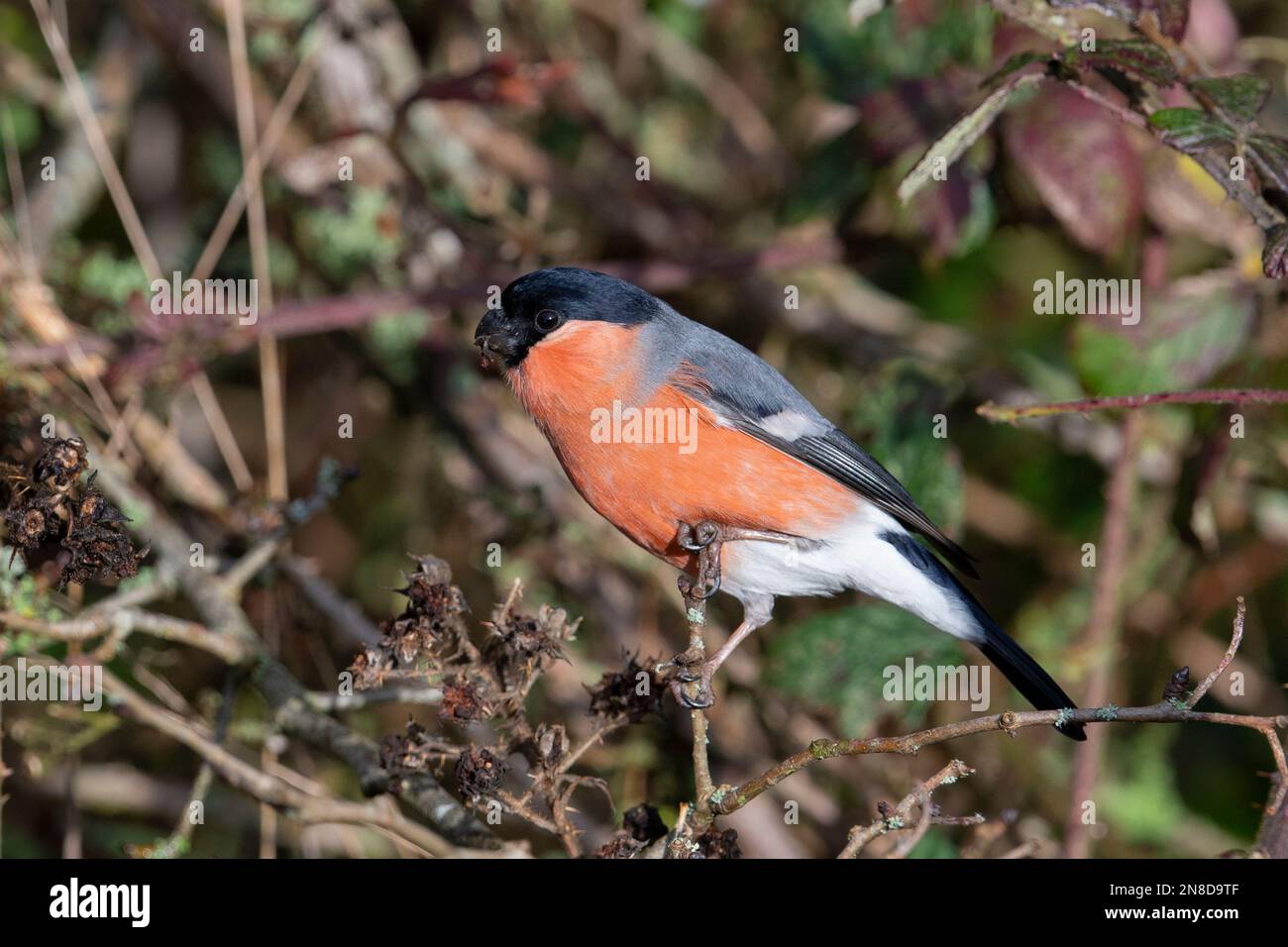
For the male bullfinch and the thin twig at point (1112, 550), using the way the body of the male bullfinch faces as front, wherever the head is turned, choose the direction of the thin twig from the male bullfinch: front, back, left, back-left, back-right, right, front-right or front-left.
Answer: back-right

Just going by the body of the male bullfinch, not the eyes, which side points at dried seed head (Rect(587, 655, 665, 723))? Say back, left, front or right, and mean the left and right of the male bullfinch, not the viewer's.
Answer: front

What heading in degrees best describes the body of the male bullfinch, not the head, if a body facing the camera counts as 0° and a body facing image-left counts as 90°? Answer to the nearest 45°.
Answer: approximately 90°

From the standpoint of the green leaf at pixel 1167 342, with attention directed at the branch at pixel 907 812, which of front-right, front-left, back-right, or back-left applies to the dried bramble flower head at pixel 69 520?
front-right

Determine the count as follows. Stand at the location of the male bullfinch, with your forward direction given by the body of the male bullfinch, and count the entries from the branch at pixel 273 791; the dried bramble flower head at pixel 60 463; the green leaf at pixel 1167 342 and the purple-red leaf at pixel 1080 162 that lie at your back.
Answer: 2

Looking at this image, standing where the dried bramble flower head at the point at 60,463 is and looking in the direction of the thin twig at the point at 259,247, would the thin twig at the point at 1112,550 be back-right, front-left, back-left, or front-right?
front-right

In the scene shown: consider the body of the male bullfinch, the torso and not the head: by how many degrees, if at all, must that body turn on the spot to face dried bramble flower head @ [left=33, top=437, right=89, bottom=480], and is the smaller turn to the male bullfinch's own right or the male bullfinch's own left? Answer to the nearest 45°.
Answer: approximately 45° to the male bullfinch's own left
